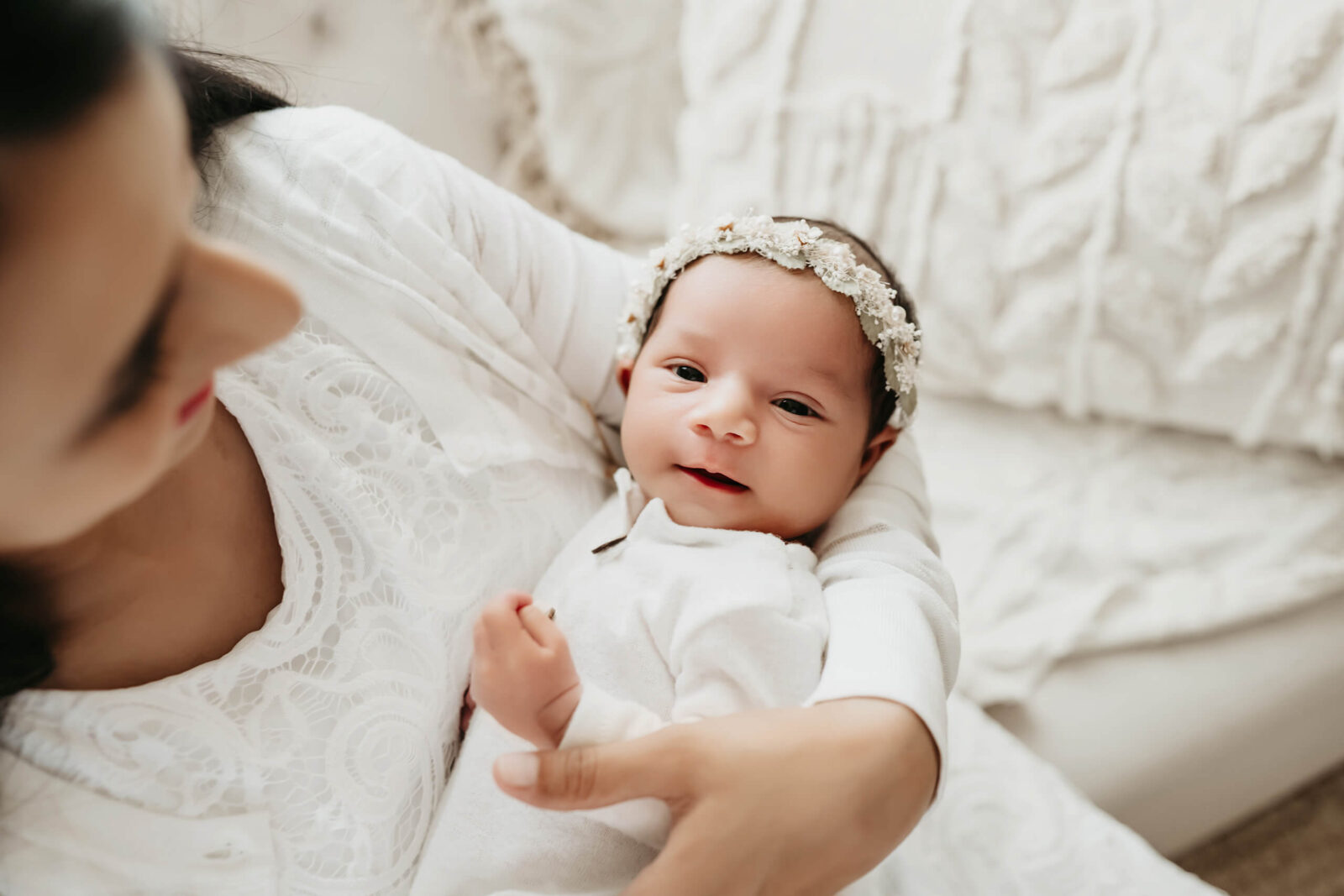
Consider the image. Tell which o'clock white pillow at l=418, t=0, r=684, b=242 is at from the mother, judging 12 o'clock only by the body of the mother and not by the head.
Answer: The white pillow is roughly at 8 o'clock from the mother.

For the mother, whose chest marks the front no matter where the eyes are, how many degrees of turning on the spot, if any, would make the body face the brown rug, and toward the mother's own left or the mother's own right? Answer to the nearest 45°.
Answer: approximately 45° to the mother's own left

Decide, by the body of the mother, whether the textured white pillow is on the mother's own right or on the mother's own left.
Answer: on the mother's own left

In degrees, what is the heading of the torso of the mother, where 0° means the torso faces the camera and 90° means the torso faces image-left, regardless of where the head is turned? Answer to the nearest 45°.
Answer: approximately 315°

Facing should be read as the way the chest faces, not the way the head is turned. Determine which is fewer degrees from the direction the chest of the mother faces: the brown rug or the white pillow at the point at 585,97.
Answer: the brown rug

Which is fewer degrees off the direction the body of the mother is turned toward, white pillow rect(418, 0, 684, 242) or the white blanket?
the white blanket

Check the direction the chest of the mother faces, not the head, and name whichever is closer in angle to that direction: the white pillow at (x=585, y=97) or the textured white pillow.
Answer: the textured white pillow

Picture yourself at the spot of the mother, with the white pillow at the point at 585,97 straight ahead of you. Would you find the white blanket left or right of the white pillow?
right

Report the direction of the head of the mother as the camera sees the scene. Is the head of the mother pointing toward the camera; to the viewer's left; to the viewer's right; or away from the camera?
to the viewer's right
